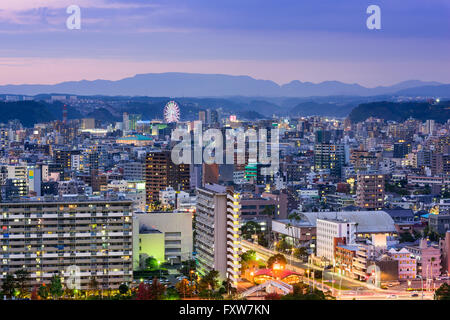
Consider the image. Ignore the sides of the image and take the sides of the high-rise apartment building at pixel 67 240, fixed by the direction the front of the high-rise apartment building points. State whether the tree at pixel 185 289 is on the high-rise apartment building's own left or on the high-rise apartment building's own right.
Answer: on the high-rise apartment building's own left

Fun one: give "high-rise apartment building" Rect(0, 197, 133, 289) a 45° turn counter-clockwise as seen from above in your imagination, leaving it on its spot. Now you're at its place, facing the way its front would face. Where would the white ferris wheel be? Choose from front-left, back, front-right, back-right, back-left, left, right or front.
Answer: back-left

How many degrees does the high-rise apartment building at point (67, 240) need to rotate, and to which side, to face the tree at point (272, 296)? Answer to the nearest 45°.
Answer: approximately 45° to its left

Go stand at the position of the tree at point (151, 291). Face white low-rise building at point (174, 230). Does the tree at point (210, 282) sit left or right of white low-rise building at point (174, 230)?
right

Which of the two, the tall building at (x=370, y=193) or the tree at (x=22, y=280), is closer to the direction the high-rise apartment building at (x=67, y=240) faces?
the tree

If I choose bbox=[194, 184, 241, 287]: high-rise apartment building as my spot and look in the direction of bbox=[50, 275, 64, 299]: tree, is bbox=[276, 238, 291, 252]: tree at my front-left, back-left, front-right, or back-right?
back-right

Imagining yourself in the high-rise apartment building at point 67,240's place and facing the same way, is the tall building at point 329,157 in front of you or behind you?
behind

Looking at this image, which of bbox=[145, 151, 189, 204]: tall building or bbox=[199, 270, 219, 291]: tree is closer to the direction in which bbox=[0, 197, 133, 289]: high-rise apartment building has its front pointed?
the tree

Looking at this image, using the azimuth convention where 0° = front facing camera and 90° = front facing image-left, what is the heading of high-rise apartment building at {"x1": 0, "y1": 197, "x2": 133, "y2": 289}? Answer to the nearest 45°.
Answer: approximately 0°

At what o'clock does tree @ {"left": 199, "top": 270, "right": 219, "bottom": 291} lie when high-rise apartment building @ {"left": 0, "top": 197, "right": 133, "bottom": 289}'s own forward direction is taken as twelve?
The tree is roughly at 10 o'clock from the high-rise apartment building.
